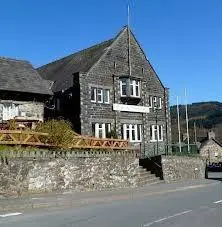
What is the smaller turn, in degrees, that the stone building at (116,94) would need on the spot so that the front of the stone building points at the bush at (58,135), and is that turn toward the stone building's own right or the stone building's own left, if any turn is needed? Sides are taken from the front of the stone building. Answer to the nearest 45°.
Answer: approximately 45° to the stone building's own right

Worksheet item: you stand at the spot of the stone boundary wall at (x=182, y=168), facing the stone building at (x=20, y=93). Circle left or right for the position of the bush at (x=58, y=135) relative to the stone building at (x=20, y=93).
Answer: left

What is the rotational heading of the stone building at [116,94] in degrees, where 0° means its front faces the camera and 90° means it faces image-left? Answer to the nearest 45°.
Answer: approximately 315°

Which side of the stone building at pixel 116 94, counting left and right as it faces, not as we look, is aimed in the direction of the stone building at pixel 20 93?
right

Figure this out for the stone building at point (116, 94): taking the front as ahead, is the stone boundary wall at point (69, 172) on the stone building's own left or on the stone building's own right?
on the stone building's own right
